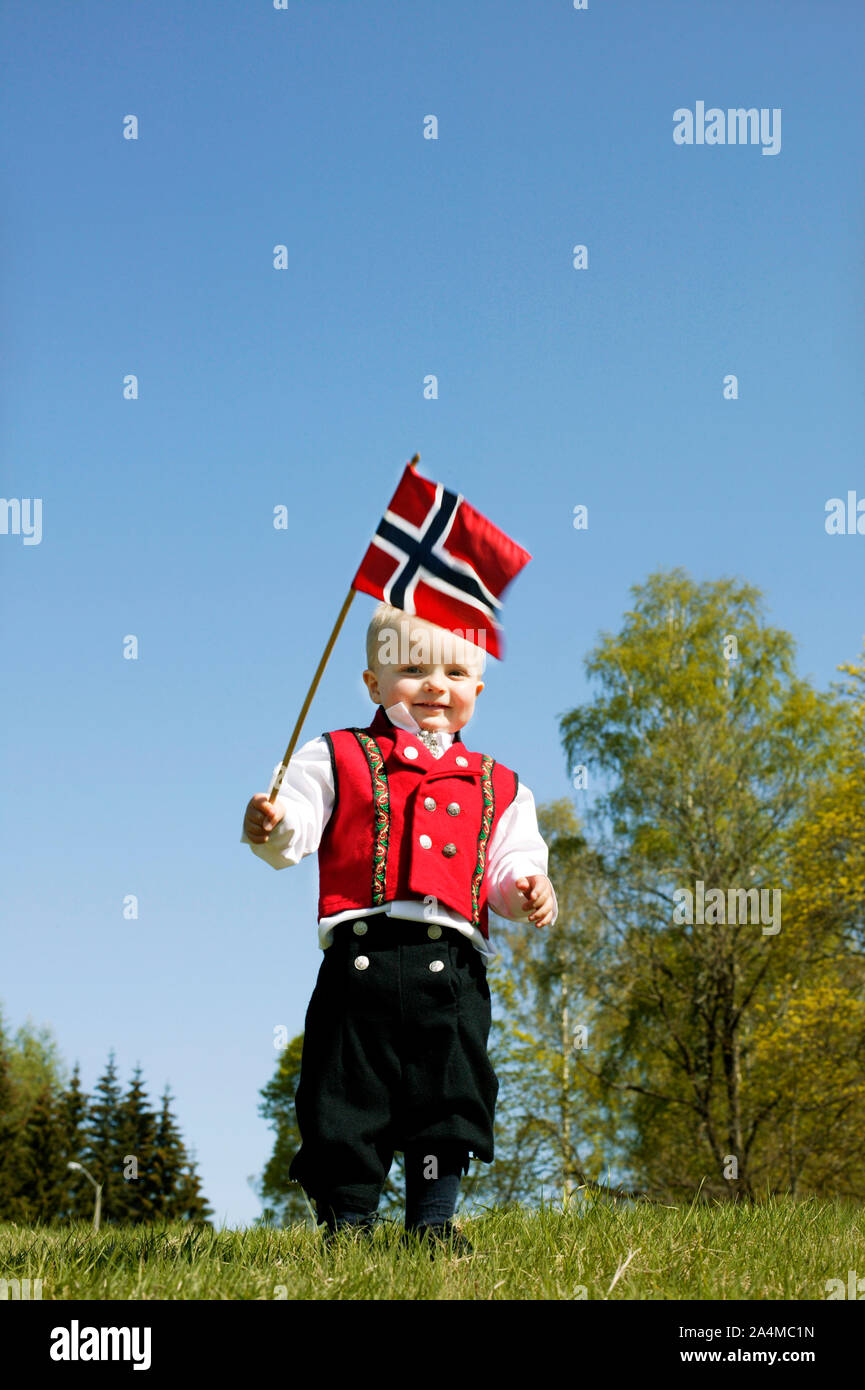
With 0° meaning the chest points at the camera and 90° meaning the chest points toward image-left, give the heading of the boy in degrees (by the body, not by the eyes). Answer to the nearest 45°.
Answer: approximately 0°

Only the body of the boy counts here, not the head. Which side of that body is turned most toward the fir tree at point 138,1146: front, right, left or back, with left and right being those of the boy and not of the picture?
back

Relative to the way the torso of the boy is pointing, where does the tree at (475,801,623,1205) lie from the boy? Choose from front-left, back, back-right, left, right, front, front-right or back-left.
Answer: back

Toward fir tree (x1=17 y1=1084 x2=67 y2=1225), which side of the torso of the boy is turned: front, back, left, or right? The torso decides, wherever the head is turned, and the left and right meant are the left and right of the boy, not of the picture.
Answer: back

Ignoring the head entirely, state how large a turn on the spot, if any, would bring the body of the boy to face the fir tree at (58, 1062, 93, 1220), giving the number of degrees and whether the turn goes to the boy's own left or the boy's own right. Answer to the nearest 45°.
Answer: approximately 180°

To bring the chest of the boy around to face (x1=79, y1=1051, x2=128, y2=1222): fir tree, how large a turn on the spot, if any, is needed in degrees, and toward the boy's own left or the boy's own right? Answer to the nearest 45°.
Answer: approximately 180°

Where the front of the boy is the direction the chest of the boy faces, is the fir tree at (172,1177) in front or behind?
behind

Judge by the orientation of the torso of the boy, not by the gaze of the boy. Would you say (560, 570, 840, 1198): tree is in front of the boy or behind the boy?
behind
